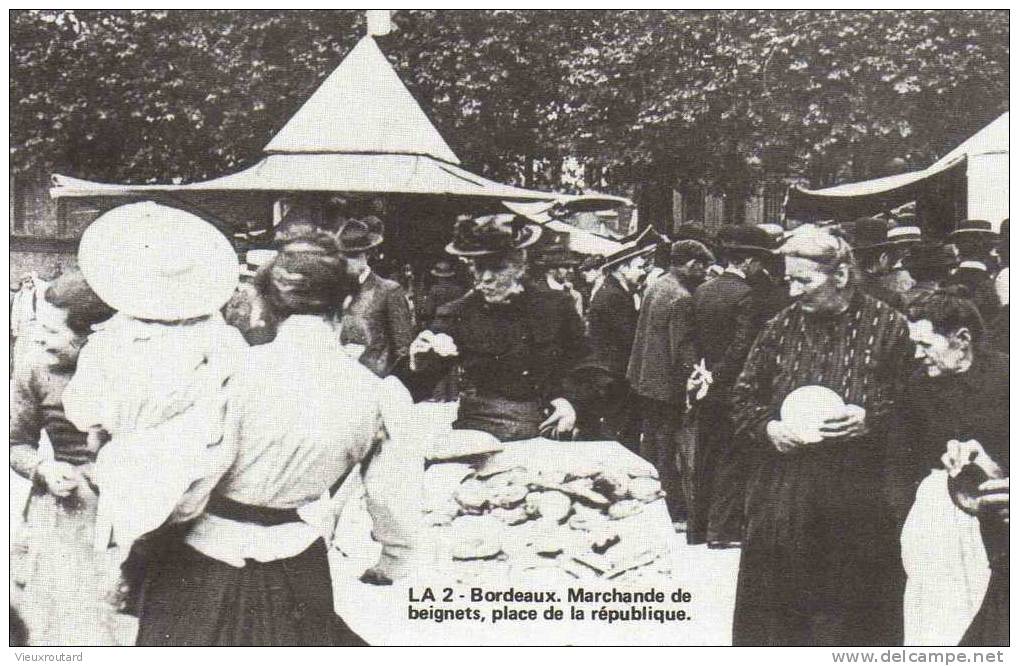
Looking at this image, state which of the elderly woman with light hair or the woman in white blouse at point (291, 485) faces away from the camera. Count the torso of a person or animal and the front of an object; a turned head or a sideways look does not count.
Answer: the woman in white blouse

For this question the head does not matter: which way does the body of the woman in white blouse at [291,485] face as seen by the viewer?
away from the camera

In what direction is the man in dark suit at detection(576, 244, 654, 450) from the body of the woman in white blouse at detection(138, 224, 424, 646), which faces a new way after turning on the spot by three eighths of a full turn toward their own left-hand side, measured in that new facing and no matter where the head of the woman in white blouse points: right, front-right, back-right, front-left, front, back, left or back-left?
back-left
